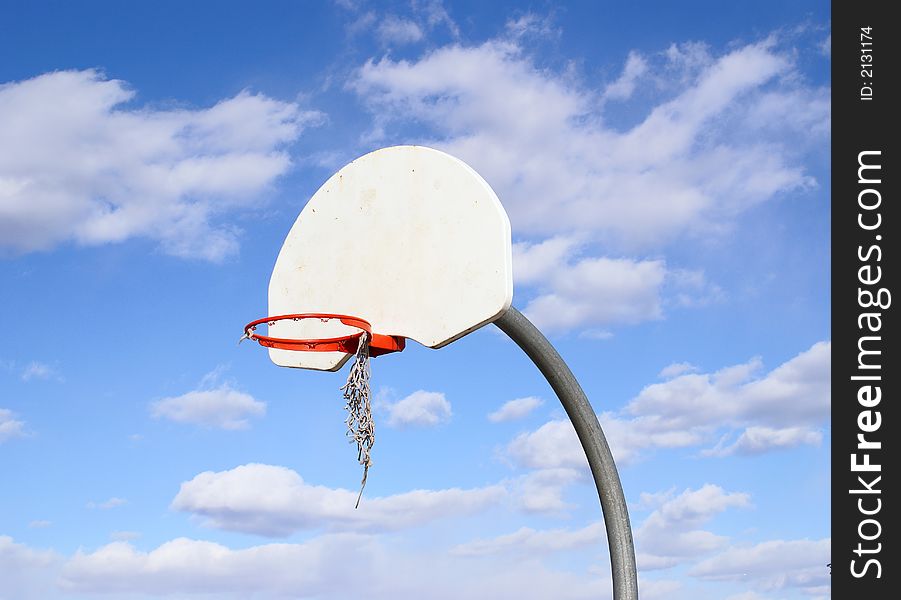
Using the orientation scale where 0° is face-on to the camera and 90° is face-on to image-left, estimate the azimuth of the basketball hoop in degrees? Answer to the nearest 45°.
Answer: approximately 45°
